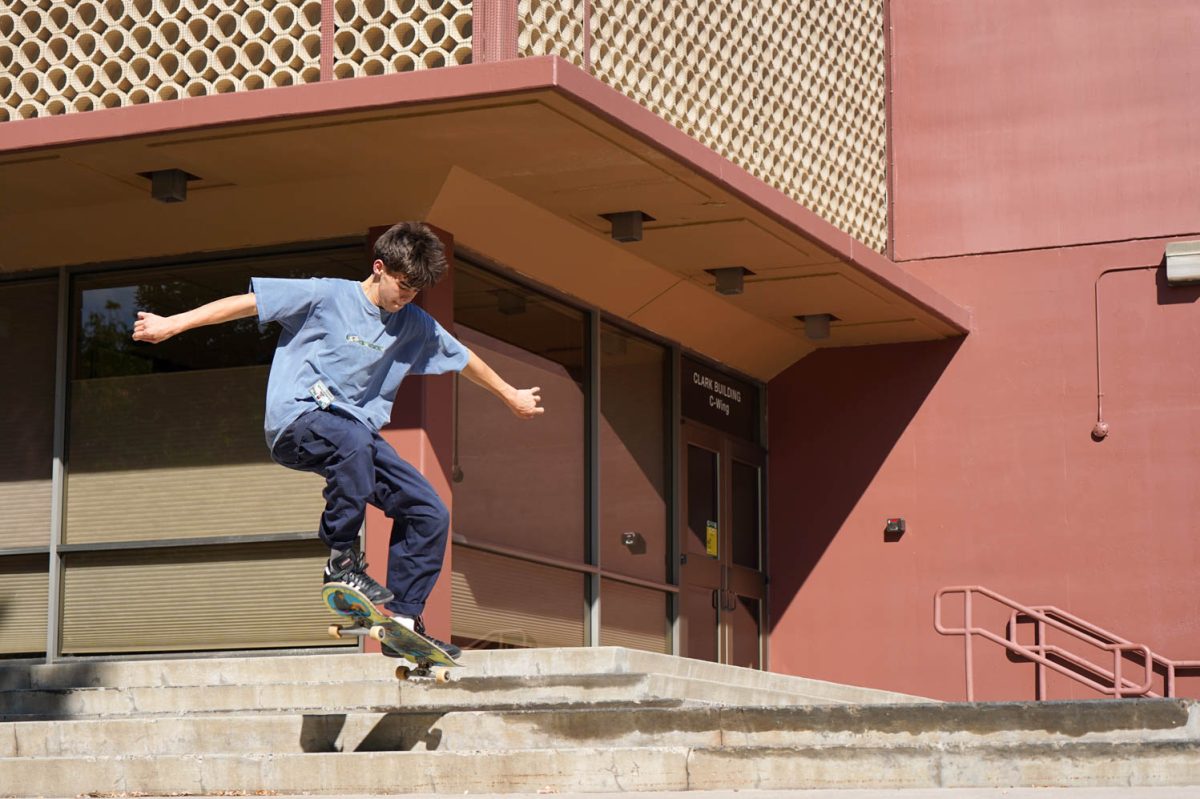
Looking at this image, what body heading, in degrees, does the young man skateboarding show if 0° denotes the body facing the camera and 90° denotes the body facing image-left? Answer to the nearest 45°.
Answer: approximately 315°

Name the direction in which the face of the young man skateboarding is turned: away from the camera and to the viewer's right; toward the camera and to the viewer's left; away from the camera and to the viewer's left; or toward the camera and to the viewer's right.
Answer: toward the camera and to the viewer's right

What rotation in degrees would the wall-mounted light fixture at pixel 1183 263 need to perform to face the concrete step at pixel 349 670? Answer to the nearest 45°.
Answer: approximately 45° to its right

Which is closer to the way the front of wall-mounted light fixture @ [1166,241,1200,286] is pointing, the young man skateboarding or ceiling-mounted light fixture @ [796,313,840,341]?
the young man skateboarding

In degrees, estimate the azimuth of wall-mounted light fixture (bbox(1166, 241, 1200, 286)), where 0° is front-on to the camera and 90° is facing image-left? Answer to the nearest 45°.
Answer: approximately 0°

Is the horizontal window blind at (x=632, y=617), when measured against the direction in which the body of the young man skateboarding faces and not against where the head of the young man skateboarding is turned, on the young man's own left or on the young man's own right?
on the young man's own left

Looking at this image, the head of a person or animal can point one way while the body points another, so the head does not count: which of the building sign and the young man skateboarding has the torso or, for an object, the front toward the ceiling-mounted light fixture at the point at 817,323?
the building sign

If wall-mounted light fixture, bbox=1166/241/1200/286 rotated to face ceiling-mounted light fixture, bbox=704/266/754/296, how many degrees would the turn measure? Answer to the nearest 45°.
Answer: approximately 45° to its right
